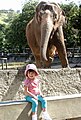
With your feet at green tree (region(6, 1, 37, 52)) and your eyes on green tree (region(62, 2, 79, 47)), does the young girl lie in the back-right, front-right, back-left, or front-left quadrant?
front-right

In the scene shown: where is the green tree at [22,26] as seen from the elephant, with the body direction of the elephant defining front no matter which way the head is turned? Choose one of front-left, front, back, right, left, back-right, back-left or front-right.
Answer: back

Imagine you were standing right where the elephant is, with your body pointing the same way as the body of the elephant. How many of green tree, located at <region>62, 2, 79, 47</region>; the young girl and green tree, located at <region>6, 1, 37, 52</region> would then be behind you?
2

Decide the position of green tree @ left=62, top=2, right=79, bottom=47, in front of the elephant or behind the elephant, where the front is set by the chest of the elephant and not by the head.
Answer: behind

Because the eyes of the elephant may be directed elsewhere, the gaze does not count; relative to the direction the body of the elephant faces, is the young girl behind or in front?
in front

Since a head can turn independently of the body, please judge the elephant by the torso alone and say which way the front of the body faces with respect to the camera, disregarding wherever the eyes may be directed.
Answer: toward the camera

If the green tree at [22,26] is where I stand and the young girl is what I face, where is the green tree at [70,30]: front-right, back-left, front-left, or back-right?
front-left
